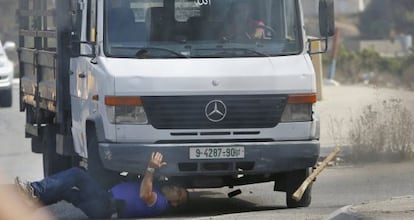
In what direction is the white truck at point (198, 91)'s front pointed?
toward the camera
